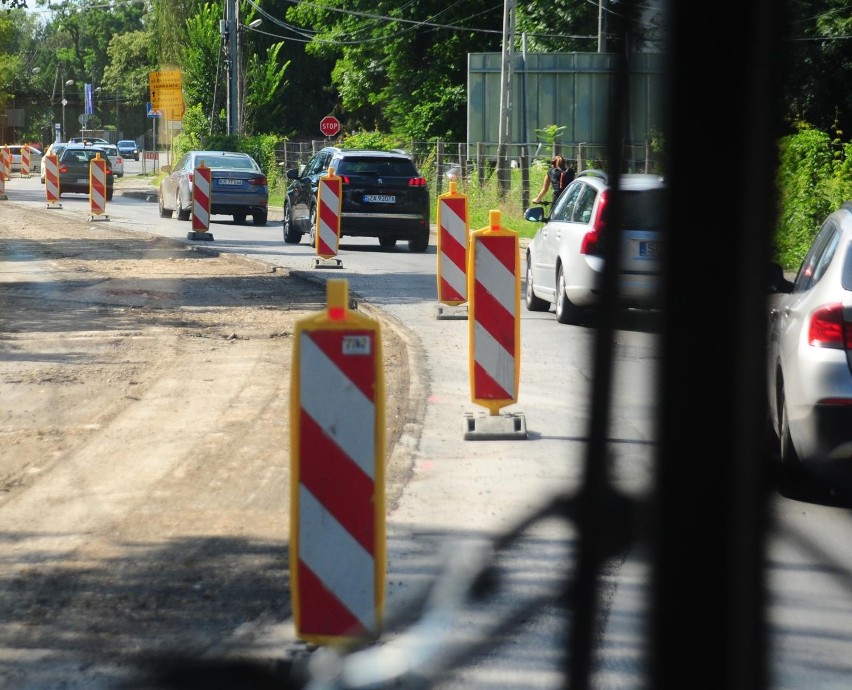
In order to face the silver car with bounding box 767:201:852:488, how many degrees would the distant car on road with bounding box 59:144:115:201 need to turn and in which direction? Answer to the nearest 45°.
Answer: approximately 180°

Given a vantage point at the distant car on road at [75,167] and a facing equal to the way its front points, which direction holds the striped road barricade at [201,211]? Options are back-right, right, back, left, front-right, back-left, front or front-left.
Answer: back

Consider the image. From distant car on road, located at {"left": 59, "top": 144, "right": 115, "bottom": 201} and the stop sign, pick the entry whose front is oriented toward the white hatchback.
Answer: the stop sign

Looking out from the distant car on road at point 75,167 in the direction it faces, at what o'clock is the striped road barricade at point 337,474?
The striped road barricade is roughly at 6 o'clock from the distant car on road.

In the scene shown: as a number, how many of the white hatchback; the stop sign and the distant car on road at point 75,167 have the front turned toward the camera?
1

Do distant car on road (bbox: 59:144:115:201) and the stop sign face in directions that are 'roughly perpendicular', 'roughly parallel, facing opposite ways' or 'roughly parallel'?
roughly parallel, facing opposite ways

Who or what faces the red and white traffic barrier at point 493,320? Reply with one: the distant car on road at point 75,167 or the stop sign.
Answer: the stop sign

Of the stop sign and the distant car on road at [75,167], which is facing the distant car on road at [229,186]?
the stop sign

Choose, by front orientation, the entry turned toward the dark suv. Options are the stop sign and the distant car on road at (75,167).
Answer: the stop sign

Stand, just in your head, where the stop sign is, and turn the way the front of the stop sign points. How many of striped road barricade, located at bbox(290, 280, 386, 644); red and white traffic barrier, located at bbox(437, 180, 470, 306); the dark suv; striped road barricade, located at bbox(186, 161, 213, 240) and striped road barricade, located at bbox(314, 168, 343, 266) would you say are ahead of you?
5

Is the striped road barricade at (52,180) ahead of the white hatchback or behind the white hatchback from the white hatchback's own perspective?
ahead

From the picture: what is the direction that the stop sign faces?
toward the camera

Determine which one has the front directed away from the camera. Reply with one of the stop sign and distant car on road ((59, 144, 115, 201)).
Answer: the distant car on road

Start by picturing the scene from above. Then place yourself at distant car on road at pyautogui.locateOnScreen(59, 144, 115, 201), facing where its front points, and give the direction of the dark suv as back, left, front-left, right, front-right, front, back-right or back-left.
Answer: back

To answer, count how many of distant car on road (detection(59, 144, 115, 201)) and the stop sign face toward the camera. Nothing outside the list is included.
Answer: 1

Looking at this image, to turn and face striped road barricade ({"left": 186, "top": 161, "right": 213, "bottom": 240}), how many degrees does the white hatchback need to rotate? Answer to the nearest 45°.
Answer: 0° — it already faces it

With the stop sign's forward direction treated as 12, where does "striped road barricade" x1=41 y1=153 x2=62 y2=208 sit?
The striped road barricade is roughly at 1 o'clock from the stop sign.

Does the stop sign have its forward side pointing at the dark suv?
yes

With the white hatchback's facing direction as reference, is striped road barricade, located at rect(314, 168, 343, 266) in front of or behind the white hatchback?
in front

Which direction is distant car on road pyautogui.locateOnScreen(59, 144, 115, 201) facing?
away from the camera
